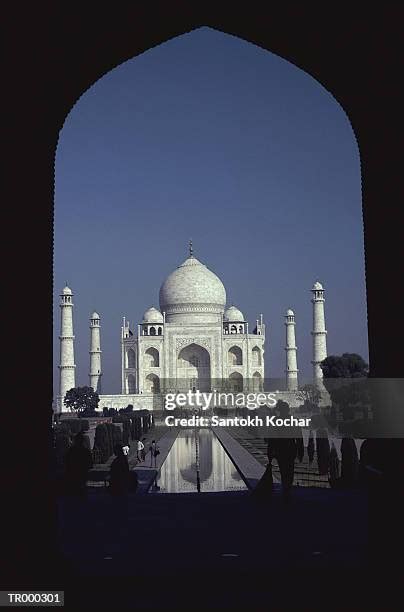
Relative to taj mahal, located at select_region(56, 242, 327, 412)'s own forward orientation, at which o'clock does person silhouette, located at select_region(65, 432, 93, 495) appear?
The person silhouette is roughly at 12 o'clock from the taj mahal.

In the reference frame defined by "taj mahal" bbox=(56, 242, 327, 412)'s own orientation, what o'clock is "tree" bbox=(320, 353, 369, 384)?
The tree is roughly at 11 o'clock from the taj mahal.

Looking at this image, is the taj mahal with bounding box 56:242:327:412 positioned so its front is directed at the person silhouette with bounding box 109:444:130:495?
yes

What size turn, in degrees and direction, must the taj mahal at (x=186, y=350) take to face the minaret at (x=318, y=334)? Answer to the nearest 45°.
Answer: approximately 90° to its left

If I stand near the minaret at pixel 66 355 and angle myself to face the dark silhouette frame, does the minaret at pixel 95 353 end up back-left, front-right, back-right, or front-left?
back-left

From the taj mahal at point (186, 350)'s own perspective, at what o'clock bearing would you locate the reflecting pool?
The reflecting pool is roughly at 12 o'clock from the taj mahal.

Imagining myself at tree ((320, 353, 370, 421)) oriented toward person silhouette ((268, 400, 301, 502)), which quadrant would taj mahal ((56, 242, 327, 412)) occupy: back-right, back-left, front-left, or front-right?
back-right

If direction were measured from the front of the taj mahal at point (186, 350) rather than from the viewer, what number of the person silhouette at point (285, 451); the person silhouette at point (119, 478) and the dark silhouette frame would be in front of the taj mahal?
3

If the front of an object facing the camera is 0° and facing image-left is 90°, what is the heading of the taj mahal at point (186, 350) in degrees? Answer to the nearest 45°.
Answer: approximately 0°

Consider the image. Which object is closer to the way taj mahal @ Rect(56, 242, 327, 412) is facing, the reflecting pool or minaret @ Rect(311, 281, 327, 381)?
the reflecting pool
